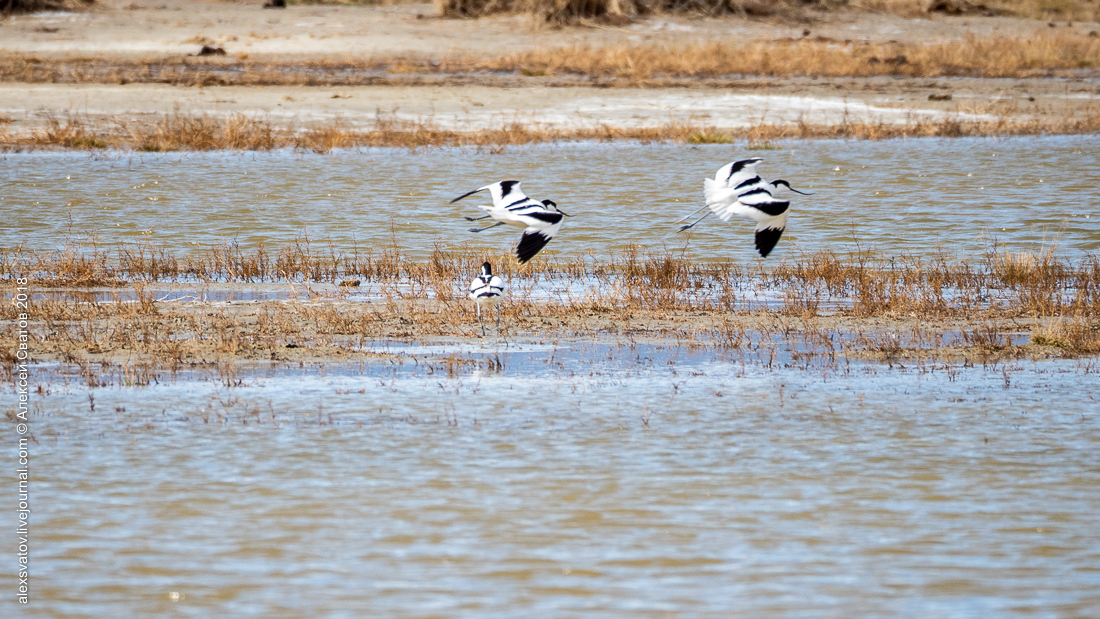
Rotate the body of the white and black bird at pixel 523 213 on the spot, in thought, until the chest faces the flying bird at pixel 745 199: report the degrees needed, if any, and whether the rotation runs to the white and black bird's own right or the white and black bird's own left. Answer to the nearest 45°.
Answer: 0° — it already faces it

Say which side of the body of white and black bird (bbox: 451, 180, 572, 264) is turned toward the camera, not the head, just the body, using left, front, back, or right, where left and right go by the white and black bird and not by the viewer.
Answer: right
